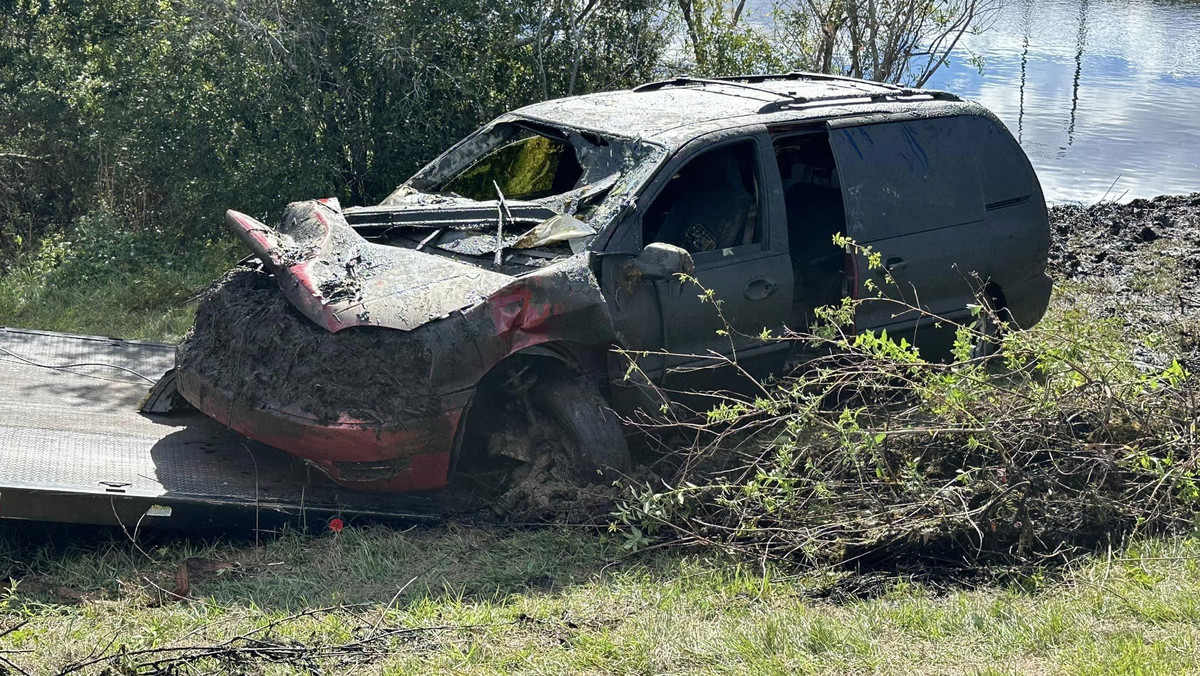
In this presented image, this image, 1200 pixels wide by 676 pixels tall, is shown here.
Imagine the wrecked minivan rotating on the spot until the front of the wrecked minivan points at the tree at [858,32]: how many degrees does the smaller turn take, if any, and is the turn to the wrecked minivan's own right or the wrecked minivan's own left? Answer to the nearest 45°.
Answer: approximately 135° to the wrecked minivan's own right

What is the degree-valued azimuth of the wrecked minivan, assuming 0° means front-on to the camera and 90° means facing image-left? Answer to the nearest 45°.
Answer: approximately 45°
